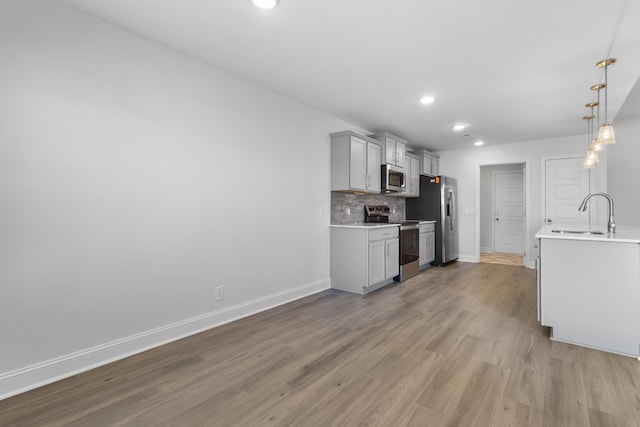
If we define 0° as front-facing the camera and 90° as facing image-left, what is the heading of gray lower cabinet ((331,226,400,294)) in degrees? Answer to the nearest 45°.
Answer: approximately 315°

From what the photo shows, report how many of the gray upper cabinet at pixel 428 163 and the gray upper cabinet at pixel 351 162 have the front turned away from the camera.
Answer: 0

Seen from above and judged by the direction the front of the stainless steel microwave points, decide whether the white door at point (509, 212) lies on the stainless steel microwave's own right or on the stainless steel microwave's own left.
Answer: on the stainless steel microwave's own left

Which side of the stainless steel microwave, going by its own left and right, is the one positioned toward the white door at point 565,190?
left

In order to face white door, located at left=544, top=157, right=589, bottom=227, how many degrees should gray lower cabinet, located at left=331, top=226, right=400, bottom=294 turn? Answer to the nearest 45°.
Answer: approximately 90° to its left

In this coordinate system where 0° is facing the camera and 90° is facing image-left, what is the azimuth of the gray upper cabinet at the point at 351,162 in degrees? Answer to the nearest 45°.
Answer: approximately 315°

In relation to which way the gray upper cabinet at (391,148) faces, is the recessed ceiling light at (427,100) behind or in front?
in front

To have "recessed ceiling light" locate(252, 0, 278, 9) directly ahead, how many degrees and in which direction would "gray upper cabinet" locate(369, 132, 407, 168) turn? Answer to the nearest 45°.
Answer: approximately 45° to its right

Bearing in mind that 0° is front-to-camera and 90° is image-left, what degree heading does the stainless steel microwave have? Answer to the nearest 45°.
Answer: approximately 315°

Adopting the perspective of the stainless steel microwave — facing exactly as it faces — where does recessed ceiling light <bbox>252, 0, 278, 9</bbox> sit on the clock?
The recessed ceiling light is roughly at 2 o'clock from the stainless steel microwave.

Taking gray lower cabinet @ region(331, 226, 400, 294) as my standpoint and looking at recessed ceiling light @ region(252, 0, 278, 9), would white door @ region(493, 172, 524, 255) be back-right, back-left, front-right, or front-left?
back-left

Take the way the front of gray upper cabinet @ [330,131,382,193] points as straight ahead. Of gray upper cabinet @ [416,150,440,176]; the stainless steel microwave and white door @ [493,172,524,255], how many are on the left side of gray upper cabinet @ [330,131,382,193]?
3

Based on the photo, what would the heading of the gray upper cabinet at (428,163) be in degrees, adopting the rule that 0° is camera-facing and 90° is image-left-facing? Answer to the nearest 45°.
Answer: approximately 315°
